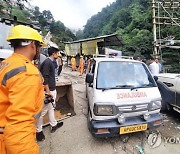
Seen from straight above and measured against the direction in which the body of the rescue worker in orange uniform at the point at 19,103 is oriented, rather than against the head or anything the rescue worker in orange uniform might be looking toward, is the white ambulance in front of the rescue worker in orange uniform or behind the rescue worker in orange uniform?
in front

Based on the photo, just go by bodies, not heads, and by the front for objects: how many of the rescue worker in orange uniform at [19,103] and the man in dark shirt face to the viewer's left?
0

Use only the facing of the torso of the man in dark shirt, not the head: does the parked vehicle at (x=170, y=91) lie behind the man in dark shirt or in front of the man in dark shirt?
in front

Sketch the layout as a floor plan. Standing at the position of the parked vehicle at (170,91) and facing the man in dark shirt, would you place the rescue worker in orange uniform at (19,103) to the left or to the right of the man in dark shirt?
left

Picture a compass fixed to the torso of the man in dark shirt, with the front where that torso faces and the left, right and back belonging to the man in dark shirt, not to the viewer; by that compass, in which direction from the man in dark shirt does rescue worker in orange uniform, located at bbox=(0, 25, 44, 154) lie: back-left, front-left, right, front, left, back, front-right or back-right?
right

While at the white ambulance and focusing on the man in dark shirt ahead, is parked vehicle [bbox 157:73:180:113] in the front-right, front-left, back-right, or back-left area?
back-right

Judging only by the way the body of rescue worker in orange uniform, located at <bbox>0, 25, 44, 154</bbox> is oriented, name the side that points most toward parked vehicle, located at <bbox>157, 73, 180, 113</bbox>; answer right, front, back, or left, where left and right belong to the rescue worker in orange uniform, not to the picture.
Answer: front

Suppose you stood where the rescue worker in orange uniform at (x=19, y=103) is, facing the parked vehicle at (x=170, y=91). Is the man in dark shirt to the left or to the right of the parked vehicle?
left

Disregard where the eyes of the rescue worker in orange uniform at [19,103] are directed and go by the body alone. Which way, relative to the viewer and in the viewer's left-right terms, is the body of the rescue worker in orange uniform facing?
facing away from the viewer and to the right of the viewer

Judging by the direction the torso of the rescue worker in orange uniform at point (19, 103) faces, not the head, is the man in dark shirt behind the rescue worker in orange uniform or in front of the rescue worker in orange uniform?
in front
